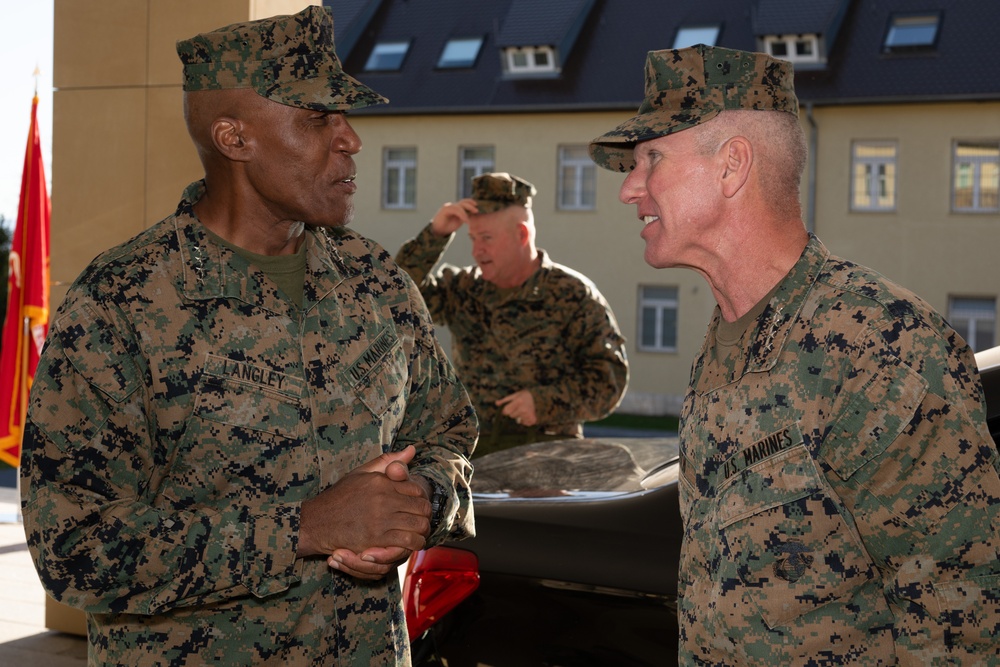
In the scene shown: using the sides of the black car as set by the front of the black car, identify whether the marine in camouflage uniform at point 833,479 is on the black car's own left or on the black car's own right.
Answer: on the black car's own right

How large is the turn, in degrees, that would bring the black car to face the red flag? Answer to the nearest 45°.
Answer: approximately 135° to its left

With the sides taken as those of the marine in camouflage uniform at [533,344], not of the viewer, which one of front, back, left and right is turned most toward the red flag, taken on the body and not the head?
right

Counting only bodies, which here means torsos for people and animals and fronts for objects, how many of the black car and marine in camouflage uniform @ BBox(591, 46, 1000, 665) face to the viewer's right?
1

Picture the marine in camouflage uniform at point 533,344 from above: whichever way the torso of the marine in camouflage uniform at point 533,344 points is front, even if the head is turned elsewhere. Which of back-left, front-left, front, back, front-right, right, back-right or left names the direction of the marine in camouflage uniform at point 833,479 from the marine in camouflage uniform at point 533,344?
front-left

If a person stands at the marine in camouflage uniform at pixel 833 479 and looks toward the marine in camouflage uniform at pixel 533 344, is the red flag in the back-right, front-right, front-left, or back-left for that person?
front-left

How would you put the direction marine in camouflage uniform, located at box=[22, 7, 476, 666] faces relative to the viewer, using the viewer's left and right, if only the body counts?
facing the viewer and to the right of the viewer

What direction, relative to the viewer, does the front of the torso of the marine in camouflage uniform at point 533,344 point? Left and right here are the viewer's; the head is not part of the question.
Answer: facing the viewer and to the left of the viewer

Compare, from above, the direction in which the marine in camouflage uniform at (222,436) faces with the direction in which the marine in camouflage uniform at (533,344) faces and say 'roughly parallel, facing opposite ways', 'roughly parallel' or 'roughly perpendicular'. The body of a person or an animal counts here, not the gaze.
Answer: roughly perpendicular

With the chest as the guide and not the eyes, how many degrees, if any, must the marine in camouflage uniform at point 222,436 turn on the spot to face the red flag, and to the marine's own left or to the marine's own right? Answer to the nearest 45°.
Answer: approximately 135° to the marine's own left

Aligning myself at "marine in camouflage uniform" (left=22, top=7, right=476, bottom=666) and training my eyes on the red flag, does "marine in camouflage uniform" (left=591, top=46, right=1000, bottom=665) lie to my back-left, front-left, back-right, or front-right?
back-right
